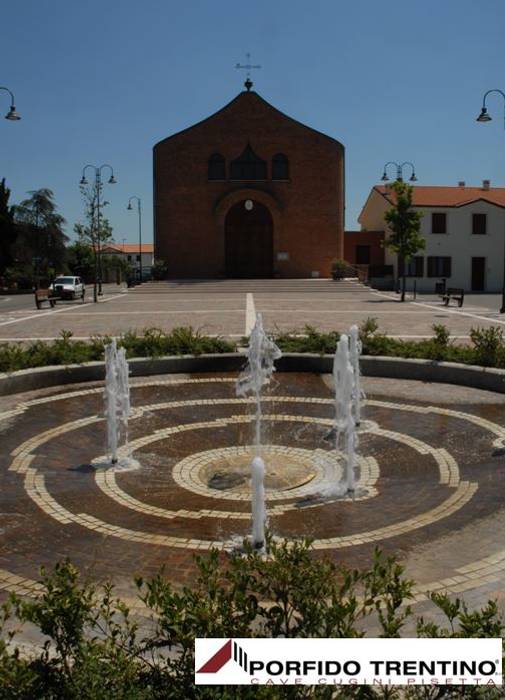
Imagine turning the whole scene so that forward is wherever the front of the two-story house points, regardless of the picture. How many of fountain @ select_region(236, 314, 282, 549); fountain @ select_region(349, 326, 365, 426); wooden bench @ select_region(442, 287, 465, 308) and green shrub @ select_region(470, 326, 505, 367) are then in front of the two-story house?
4

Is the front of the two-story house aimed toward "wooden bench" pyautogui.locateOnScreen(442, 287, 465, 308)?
yes

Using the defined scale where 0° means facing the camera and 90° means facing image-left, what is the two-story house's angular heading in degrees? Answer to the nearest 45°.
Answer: approximately 0°

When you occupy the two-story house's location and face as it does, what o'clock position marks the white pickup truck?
The white pickup truck is roughly at 2 o'clock from the two-story house.

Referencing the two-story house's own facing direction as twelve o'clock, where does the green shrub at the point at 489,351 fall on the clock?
The green shrub is roughly at 12 o'clock from the two-story house.

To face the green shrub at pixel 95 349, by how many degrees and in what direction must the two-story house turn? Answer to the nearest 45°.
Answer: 0° — it already faces it

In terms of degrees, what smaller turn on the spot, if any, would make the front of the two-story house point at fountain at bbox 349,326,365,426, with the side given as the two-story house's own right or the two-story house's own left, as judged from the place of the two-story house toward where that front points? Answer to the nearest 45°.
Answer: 0° — it already faces it

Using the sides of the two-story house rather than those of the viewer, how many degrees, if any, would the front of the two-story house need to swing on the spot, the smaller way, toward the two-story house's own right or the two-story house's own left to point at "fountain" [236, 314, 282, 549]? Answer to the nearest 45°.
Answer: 0° — it already faces it

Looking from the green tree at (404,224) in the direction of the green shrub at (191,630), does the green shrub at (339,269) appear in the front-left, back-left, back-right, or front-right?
back-right

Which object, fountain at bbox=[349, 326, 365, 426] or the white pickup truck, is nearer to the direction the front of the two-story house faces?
the fountain
